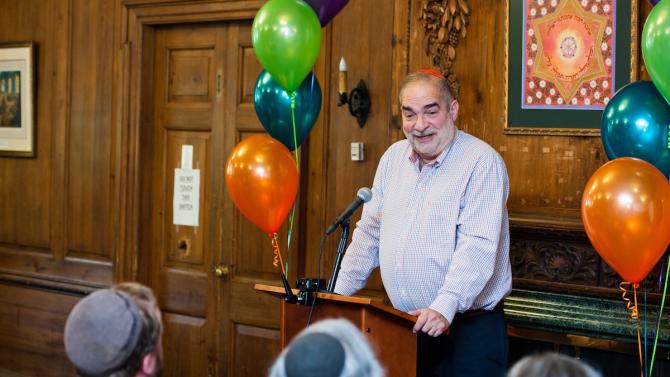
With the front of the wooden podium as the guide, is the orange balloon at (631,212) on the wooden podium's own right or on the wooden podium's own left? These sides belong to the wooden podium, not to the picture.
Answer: on the wooden podium's own left

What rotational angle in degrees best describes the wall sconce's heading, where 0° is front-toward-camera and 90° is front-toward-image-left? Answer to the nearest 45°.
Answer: approximately 45°

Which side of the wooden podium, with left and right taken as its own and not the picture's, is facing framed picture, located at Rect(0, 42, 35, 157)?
right

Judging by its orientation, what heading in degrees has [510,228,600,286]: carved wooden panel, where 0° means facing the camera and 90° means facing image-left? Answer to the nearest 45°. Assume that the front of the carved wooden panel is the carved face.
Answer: approximately 0°

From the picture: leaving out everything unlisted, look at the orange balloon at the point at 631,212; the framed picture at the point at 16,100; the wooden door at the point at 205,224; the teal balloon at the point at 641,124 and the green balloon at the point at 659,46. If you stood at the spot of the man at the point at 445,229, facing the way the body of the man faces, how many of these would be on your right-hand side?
2

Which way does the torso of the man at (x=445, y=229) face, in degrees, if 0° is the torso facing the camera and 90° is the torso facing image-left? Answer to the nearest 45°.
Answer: approximately 45°
